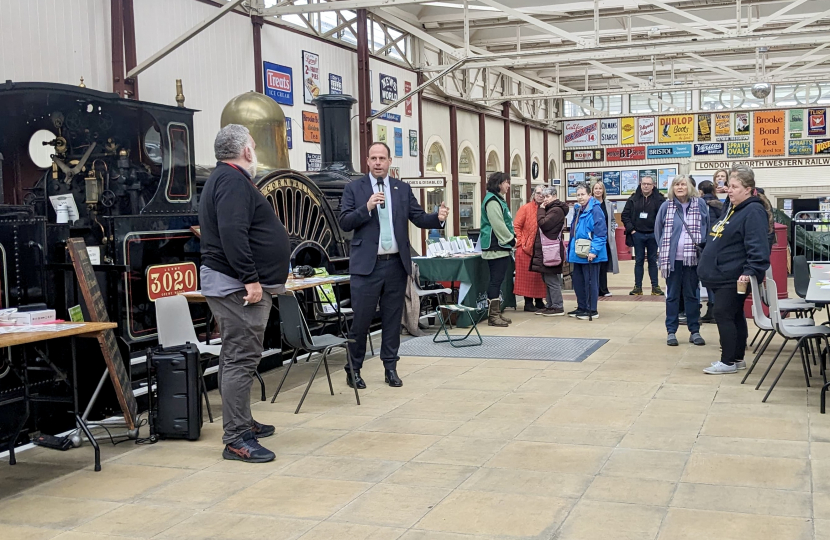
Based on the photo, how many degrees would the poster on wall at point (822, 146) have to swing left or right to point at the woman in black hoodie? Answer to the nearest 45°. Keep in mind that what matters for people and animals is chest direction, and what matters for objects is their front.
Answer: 0° — it already faces them

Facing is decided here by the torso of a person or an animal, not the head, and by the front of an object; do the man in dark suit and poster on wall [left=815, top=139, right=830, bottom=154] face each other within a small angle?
no

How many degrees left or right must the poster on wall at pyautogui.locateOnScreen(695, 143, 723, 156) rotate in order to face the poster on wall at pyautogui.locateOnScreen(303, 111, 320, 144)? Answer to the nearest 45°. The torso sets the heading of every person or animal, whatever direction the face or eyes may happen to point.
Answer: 0° — it already faces it

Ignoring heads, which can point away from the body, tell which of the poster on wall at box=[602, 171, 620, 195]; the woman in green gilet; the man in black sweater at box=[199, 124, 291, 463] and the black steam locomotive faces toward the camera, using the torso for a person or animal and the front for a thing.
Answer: the poster on wall

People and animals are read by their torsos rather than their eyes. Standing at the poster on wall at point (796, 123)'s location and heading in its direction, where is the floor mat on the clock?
The floor mat is roughly at 12 o'clock from the poster on wall.

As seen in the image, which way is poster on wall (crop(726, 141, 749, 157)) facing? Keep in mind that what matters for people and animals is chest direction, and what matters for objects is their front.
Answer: toward the camera

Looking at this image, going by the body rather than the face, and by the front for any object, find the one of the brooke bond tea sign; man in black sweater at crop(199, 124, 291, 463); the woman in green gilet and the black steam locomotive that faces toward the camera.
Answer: the brooke bond tea sign

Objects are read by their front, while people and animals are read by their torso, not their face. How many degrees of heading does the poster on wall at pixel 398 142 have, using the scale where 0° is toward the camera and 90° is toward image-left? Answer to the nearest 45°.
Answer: approximately 315°

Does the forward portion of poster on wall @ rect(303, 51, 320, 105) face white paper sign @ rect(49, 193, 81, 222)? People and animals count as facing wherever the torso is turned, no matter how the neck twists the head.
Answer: no

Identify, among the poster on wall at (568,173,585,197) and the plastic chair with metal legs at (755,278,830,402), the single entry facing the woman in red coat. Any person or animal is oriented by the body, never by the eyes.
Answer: the poster on wall

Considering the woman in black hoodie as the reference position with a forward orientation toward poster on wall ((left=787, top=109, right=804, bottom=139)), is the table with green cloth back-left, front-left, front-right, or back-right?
front-left

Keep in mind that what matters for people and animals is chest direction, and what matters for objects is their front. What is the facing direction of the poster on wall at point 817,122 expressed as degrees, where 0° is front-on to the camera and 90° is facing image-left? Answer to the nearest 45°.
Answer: approximately 0°

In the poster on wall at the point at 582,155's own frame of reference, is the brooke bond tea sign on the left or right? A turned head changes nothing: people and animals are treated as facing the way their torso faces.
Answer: on its left

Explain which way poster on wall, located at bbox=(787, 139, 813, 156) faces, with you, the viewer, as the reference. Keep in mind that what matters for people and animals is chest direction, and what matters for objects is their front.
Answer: facing the viewer

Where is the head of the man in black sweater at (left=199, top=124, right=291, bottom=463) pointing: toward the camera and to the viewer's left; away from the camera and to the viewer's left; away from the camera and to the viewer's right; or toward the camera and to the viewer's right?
away from the camera and to the viewer's right

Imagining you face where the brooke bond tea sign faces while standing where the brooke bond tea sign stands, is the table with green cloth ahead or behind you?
ahead

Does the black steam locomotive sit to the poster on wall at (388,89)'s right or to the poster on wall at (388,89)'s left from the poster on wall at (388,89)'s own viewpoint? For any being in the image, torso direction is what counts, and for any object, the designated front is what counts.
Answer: on its right

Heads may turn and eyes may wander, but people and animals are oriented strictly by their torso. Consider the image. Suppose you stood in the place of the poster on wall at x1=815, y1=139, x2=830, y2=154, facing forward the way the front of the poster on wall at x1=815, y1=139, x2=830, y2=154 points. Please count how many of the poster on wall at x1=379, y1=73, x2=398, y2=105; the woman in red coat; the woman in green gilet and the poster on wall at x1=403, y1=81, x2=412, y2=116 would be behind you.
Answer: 0
